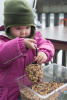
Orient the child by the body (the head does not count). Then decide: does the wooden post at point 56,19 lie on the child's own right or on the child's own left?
on the child's own left

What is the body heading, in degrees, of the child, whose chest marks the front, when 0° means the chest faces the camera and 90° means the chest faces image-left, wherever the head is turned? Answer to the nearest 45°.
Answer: approximately 315°
